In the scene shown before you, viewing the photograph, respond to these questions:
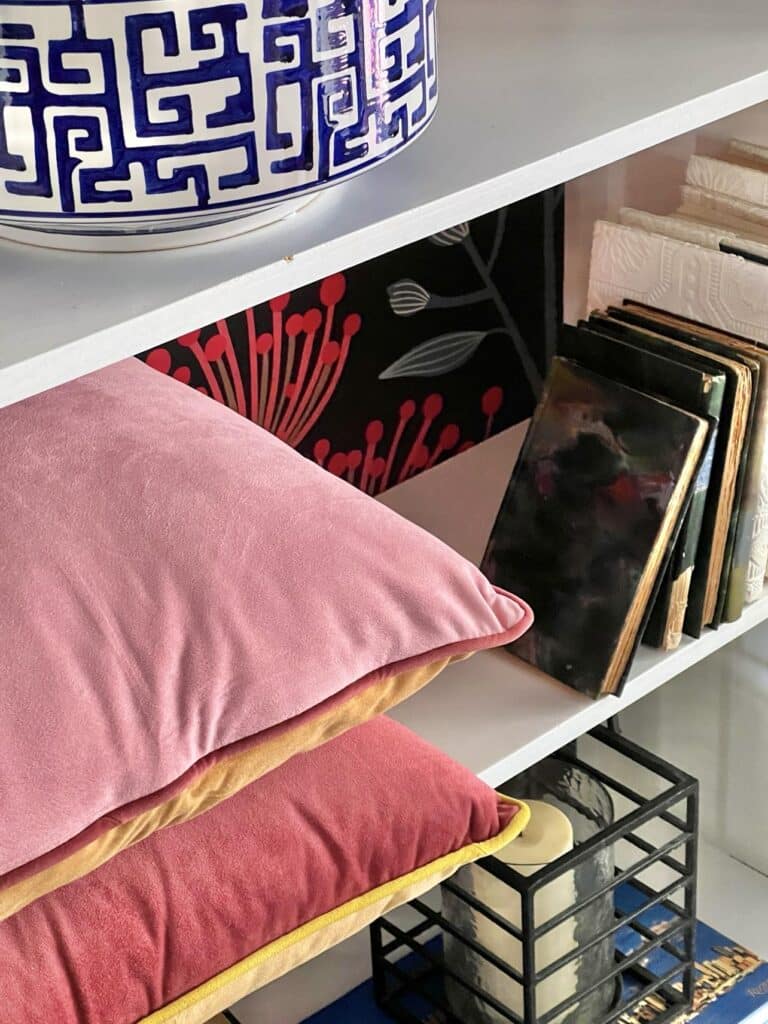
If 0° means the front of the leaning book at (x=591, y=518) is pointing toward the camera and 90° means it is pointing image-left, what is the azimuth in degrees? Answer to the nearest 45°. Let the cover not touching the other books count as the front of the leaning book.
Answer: approximately 45°

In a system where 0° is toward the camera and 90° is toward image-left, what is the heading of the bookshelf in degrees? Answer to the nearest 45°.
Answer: approximately 315°
